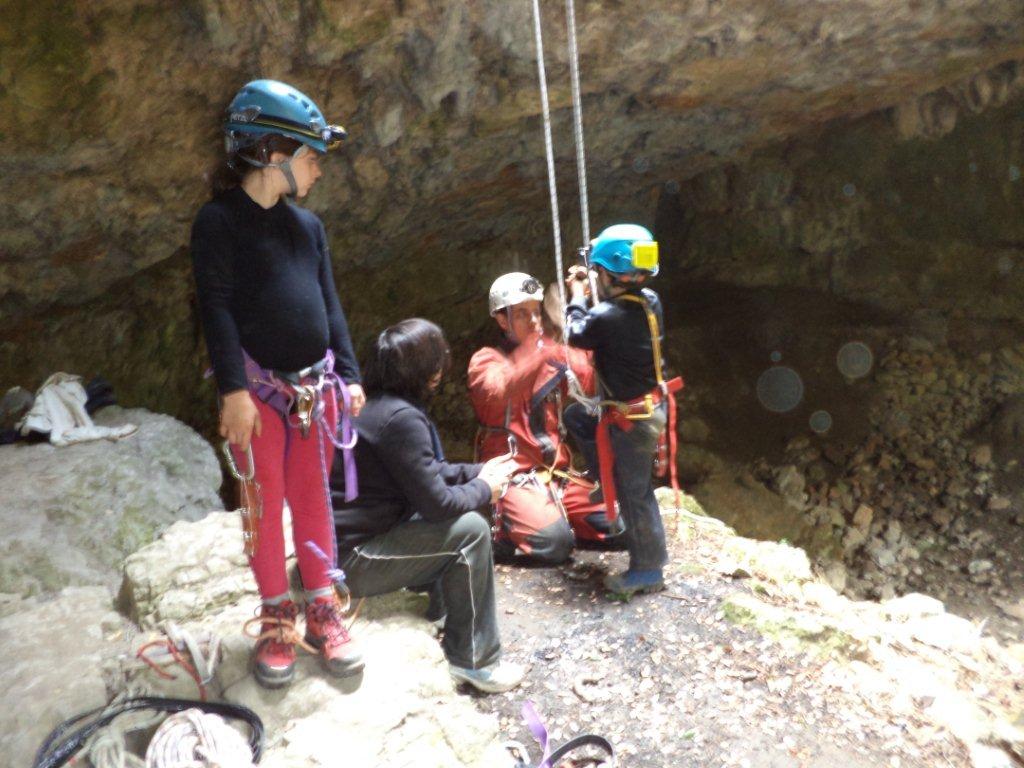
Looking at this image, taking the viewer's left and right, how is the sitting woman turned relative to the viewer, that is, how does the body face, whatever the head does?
facing to the right of the viewer

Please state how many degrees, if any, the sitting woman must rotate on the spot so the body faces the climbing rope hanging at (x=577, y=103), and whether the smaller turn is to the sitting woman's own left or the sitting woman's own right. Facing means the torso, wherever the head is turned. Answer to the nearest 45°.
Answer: approximately 45° to the sitting woman's own left

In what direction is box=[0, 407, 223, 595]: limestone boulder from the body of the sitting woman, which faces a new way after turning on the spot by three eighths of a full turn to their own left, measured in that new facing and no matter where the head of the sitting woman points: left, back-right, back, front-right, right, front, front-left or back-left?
front

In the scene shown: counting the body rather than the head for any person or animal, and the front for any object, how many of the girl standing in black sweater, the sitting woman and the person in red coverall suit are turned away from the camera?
0

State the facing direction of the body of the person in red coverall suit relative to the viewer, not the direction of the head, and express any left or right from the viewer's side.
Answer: facing the viewer and to the right of the viewer

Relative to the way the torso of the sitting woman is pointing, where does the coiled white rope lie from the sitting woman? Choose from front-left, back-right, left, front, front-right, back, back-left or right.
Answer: back-right

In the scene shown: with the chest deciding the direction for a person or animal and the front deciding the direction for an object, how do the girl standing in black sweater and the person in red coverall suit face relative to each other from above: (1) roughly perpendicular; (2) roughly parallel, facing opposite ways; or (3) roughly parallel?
roughly parallel

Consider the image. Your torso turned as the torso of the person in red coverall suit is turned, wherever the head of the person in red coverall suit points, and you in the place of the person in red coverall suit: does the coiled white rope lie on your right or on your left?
on your right

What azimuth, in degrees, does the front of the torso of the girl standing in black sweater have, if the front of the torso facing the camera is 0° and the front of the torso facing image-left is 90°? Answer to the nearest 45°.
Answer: approximately 315°

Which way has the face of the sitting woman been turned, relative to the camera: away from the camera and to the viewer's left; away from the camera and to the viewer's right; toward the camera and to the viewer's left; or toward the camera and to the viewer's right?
away from the camera and to the viewer's right

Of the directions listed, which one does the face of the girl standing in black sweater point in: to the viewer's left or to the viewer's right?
to the viewer's right
